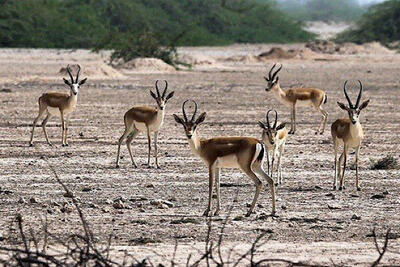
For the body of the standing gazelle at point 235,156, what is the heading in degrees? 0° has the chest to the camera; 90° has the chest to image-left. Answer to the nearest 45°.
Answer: approximately 90°

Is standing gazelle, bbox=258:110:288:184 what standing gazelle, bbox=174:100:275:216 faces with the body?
no

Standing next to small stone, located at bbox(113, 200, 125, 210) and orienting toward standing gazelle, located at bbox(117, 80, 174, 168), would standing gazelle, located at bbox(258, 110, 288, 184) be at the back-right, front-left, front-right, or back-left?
front-right
